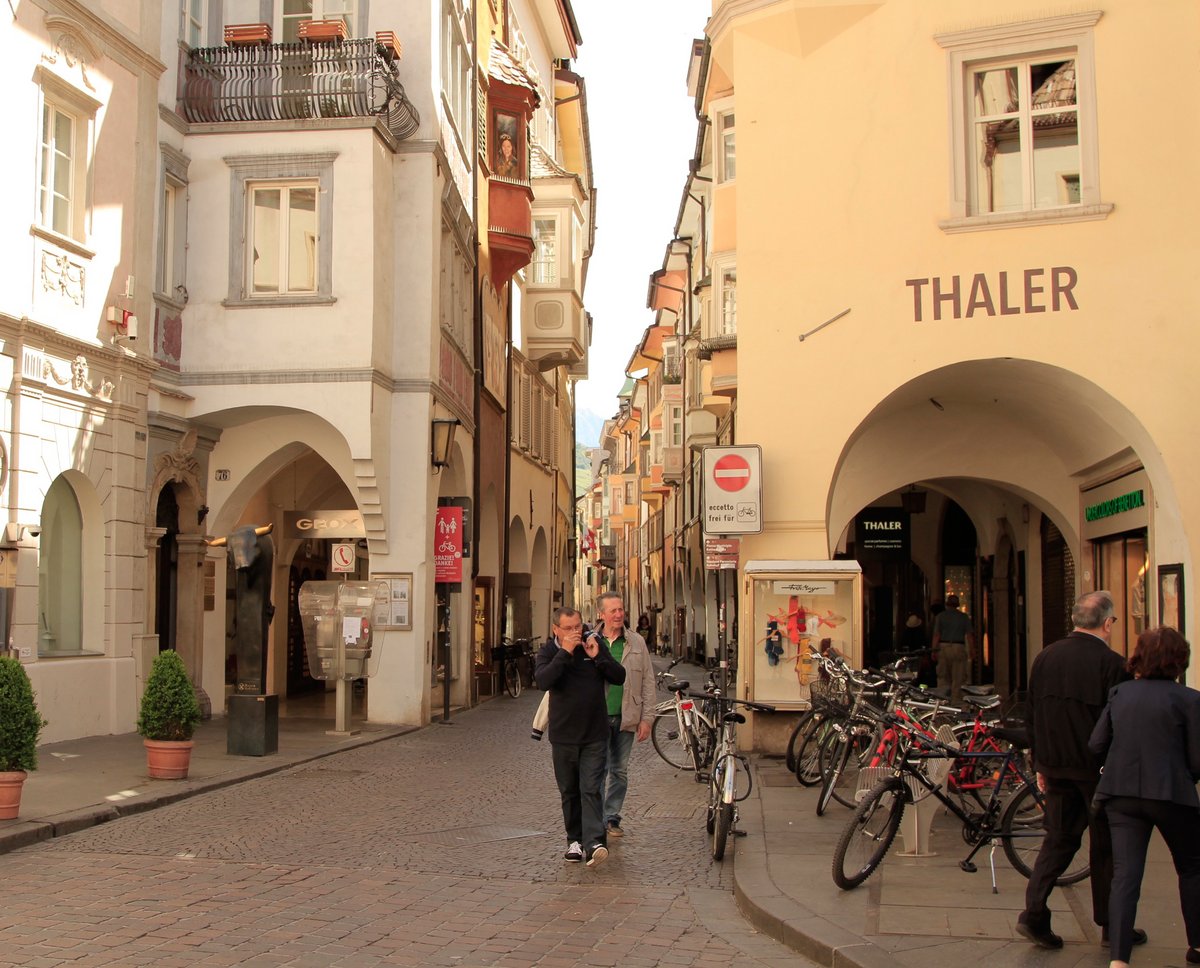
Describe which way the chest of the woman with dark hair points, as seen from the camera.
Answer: away from the camera

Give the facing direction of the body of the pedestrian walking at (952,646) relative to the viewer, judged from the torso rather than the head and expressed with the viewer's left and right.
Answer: facing away from the viewer

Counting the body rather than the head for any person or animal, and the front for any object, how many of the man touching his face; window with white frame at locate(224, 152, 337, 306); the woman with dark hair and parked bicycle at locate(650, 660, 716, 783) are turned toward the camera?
2

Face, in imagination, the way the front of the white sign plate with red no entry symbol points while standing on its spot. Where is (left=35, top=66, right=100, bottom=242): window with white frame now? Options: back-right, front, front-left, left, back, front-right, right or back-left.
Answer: right

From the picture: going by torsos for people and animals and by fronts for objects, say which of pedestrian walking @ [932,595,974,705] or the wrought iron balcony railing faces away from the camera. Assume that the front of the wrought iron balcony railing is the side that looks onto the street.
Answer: the pedestrian walking

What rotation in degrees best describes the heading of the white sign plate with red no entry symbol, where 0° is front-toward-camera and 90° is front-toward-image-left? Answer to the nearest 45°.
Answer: approximately 0°

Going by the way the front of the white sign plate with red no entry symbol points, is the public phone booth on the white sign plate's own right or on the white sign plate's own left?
on the white sign plate's own right

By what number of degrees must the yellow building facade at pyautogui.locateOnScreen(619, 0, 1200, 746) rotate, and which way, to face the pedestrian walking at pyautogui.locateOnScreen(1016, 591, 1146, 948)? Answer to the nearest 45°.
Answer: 0° — it already faces them

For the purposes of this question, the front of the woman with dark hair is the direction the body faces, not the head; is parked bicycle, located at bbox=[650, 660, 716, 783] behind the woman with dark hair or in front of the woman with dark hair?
in front

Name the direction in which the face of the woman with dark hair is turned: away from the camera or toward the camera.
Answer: away from the camera
